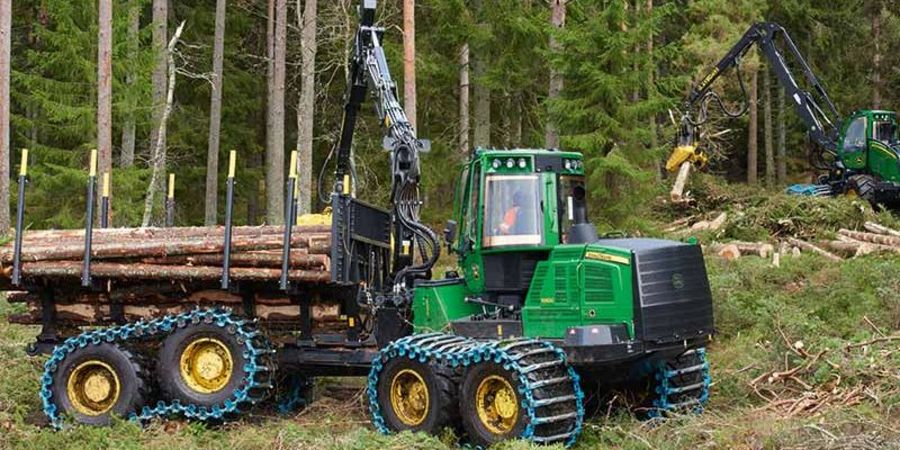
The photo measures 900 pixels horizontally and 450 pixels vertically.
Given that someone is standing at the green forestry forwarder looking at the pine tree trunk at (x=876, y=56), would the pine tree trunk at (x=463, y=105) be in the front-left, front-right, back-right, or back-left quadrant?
front-left

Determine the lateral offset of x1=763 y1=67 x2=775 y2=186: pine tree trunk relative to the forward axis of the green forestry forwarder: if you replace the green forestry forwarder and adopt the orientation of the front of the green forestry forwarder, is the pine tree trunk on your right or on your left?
on your left

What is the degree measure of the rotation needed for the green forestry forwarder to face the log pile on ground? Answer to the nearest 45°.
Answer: approximately 90° to its left

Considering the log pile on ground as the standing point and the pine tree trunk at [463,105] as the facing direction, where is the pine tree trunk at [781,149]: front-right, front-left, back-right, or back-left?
front-right

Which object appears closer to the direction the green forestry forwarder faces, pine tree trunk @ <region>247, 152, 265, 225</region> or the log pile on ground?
the log pile on ground

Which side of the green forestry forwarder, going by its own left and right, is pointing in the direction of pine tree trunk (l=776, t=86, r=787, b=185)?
left

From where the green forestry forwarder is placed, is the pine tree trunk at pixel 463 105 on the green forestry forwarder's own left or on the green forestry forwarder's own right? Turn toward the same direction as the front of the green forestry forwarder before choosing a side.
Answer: on the green forestry forwarder's own left

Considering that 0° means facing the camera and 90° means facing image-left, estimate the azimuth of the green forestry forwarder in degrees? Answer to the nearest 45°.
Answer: approximately 315°

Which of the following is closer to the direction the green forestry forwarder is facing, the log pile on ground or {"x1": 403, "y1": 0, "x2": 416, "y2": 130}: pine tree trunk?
the log pile on ground

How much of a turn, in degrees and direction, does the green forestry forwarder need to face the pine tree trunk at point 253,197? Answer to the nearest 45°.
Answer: approximately 135° to its left
